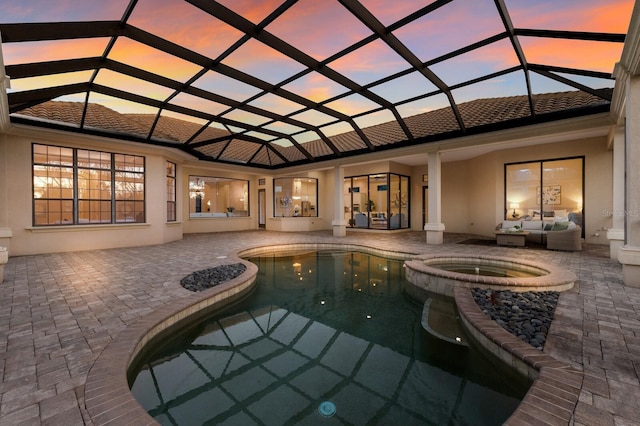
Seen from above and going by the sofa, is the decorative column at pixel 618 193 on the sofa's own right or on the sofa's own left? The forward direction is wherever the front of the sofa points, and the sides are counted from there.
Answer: on the sofa's own left

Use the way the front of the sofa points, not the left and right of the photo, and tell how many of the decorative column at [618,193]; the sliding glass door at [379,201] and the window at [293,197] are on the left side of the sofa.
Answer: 1

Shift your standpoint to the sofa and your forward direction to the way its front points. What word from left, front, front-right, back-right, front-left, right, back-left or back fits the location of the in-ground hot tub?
front-left

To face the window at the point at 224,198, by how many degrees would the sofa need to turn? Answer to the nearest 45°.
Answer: approximately 45° to its right

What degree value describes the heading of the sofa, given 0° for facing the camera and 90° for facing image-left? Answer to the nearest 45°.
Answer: approximately 45°

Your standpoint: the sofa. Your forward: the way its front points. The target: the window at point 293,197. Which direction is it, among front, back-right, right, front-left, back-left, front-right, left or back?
front-right

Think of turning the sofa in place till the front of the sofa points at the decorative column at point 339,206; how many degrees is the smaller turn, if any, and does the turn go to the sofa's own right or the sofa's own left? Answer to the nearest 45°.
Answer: approximately 45° to the sofa's own right

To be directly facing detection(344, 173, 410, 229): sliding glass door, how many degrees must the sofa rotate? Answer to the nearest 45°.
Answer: approximately 45° to its right

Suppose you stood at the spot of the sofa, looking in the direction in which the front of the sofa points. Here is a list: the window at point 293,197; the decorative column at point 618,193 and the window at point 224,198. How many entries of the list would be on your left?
1
